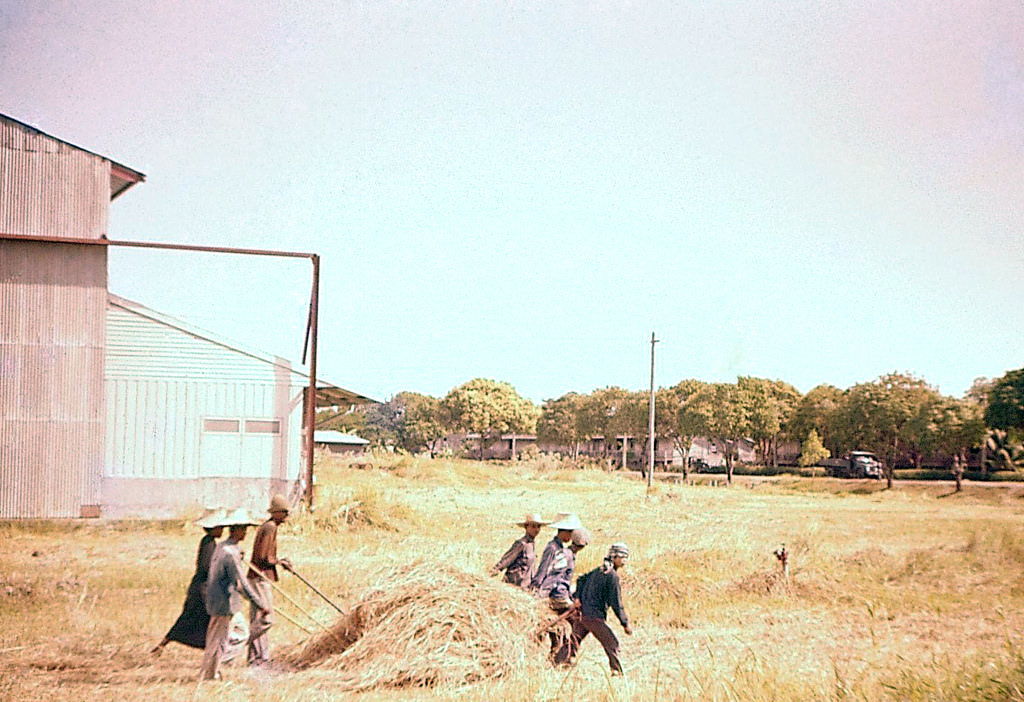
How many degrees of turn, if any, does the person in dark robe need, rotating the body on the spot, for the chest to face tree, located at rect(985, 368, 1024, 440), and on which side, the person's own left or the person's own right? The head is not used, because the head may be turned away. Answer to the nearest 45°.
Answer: approximately 45° to the person's own left

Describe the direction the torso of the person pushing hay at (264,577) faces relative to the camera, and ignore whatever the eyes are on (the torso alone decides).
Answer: to the viewer's right

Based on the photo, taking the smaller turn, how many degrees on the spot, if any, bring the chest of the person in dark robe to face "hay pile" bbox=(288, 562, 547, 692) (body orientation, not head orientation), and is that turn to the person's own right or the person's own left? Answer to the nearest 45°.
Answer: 0° — they already face it

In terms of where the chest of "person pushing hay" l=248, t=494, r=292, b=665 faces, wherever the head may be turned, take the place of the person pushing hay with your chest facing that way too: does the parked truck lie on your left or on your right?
on your left

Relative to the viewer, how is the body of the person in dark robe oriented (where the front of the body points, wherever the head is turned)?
to the viewer's right

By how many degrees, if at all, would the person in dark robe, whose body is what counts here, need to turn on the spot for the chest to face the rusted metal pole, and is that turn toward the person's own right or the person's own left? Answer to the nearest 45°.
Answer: approximately 90° to the person's own left

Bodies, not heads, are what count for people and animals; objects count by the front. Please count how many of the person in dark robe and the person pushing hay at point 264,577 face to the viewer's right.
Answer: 2

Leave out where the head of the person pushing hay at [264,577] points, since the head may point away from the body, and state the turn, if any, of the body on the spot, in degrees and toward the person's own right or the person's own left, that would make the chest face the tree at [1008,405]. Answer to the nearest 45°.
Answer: approximately 45° to the person's own left

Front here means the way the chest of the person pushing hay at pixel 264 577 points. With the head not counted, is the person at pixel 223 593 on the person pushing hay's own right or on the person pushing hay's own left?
on the person pushing hay's own right
